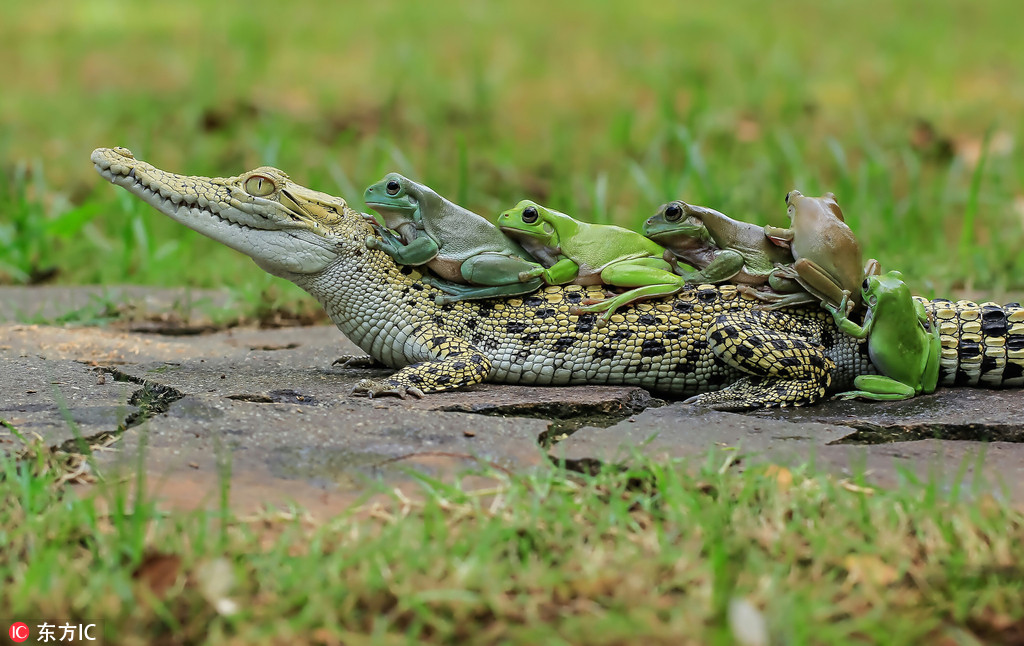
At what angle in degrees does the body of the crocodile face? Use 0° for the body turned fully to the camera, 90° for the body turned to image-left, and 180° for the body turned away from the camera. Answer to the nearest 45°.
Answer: approximately 90°

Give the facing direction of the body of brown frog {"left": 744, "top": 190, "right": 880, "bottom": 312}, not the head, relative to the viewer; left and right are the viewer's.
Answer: facing away from the viewer and to the left of the viewer
